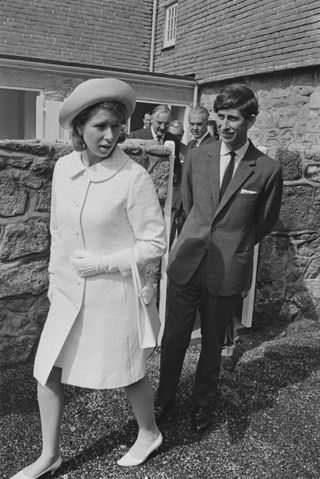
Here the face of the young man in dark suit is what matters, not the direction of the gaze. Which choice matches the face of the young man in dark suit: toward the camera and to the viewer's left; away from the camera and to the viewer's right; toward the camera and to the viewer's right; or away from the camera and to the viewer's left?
toward the camera and to the viewer's left

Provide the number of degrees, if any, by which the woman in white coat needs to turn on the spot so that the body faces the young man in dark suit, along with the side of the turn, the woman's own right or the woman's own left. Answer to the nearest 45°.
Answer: approximately 180°

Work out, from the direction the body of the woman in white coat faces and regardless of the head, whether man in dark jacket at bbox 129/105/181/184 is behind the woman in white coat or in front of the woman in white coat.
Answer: behind

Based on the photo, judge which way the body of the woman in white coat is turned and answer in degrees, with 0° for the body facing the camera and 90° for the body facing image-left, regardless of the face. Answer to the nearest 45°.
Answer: approximately 45°

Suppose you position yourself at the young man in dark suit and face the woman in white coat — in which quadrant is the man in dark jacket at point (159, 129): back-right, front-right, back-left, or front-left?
back-right

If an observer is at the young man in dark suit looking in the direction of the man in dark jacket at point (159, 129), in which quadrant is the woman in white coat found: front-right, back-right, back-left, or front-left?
back-left
